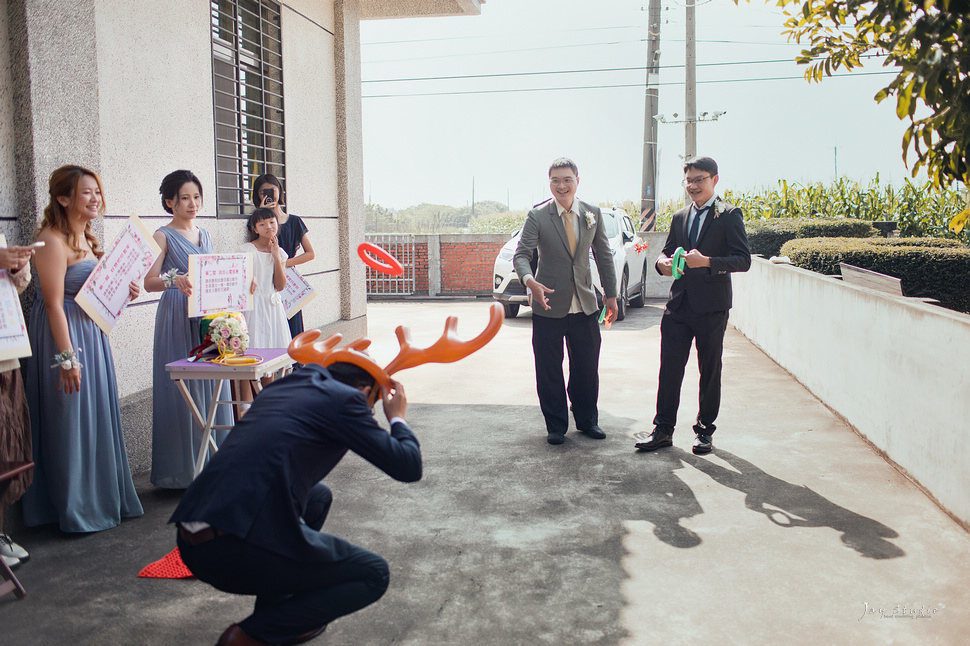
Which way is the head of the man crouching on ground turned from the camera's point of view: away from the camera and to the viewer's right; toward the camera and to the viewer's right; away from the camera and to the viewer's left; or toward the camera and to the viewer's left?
away from the camera and to the viewer's right

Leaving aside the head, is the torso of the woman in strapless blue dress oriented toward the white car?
no

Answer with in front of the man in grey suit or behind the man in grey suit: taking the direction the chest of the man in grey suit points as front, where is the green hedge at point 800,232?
behind

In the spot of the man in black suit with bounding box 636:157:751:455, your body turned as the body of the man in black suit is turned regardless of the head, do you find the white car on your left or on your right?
on your right

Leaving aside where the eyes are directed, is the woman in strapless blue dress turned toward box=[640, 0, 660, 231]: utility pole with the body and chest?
no

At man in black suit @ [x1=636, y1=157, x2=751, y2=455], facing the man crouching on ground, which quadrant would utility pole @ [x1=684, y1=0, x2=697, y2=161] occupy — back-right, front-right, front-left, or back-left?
back-right

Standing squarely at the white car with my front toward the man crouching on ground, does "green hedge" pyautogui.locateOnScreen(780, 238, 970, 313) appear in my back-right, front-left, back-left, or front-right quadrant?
front-left

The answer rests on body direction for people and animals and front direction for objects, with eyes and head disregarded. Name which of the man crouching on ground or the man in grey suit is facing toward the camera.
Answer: the man in grey suit

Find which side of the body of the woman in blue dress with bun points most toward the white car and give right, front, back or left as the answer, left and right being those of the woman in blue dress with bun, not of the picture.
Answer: left

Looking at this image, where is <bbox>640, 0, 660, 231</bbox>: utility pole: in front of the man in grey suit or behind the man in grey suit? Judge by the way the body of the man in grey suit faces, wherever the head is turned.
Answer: behind

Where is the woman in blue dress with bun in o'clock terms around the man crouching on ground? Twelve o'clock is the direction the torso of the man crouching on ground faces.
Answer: The woman in blue dress with bun is roughly at 10 o'clock from the man crouching on ground.

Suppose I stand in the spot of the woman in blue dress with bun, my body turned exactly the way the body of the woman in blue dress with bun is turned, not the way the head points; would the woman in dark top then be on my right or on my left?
on my left

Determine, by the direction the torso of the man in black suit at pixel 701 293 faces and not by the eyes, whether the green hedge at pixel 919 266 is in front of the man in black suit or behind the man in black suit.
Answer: behind

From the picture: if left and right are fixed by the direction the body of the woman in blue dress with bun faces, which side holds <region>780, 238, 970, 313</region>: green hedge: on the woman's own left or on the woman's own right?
on the woman's own left

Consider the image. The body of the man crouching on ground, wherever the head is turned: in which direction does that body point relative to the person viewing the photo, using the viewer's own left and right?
facing away from the viewer and to the right of the viewer

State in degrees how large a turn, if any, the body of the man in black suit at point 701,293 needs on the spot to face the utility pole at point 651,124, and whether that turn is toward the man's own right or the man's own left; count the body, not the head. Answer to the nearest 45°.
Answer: approximately 135° to the man's own right

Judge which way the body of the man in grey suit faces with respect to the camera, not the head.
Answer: toward the camera

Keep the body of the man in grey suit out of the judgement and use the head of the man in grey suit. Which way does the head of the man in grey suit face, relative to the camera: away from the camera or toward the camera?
toward the camera

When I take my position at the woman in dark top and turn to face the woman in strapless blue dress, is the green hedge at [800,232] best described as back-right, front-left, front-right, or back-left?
back-left

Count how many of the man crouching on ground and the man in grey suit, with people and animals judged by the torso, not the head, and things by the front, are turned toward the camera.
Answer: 1
